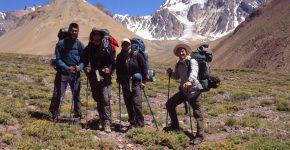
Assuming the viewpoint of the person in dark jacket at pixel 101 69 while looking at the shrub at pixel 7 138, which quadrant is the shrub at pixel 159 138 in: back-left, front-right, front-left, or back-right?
back-left

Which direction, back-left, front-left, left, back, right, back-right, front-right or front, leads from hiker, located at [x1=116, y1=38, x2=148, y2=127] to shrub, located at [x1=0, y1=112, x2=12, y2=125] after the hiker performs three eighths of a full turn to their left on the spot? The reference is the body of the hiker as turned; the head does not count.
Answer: back

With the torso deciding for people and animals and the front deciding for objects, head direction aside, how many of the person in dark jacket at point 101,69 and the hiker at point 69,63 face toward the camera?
2

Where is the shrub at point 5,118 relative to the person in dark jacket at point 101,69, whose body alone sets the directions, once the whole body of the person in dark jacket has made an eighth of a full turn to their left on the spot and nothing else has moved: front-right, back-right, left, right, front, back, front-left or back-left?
back-right

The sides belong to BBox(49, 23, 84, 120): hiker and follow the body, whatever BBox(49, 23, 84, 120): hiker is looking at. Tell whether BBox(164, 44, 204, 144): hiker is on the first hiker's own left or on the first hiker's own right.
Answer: on the first hiker's own left

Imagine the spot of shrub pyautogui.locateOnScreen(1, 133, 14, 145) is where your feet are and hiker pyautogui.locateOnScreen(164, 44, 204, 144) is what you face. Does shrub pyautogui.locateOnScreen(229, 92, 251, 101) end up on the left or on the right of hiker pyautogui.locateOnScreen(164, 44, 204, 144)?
left

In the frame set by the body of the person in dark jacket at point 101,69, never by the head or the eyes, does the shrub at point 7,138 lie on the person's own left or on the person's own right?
on the person's own right

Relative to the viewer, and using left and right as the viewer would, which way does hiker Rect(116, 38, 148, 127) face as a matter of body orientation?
facing the viewer and to the left of the viewer

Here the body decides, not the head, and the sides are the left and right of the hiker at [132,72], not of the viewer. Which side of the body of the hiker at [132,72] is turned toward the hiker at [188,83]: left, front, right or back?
left

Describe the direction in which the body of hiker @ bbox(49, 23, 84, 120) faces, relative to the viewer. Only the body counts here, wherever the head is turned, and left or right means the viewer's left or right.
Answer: facing the viewer

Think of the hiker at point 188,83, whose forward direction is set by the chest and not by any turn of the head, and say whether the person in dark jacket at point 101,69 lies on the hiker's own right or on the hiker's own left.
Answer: on the hiker's own right
